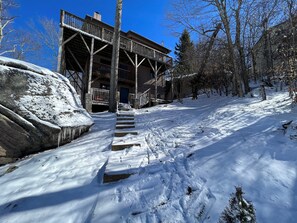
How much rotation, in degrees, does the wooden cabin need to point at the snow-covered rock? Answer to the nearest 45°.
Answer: approximately 45° to its right

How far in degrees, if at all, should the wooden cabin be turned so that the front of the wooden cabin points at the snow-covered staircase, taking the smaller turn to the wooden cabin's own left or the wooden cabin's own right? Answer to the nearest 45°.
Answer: approximately 45° to the wooden cabin's own right

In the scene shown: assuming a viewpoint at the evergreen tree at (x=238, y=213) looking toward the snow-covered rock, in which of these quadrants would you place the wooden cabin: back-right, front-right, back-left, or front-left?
front-right

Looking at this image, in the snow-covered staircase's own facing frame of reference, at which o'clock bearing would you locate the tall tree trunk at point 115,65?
The tall tree trunk is roughly at 6 o'clock from the snow-covered staircase.

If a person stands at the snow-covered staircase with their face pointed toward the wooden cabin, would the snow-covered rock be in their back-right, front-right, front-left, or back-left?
front-left

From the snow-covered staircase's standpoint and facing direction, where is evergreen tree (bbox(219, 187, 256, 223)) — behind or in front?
in front

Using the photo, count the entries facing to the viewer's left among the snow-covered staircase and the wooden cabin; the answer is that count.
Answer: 0

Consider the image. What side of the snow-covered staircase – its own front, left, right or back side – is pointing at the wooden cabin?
back

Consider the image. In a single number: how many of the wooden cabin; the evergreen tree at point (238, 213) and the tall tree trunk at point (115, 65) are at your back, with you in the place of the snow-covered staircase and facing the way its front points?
2

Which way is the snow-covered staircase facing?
toward the camera
